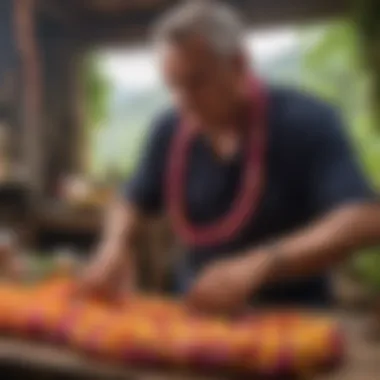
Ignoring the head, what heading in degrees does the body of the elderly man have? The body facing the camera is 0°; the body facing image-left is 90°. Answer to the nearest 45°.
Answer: approximately 45°
